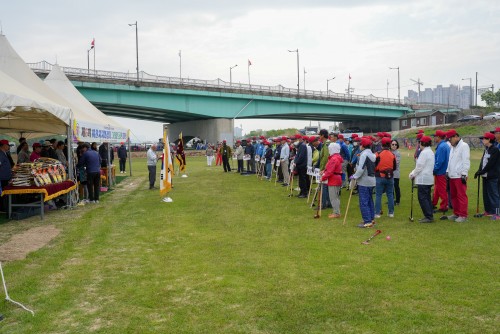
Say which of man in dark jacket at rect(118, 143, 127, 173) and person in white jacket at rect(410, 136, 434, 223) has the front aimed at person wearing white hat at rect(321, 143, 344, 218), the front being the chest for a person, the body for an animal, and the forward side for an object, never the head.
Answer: the person in white jacket

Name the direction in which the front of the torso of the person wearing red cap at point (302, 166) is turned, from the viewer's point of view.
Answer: to the viewer's left

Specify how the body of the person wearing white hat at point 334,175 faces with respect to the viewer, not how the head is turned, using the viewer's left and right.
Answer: facing to the left of the viewer

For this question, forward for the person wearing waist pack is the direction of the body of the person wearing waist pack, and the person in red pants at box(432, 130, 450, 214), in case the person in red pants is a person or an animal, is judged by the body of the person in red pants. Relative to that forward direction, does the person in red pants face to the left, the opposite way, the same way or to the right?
to the left

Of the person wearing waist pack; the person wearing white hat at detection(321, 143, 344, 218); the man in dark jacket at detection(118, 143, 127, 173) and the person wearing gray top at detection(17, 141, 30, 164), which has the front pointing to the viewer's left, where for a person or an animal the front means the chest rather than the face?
the person wearing white hat at detection(321, 143, 344, 218)

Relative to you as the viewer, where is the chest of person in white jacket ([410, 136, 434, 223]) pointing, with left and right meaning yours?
facing to the left of the viewer

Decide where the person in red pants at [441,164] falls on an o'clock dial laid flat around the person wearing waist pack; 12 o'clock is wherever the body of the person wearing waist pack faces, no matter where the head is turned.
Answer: The person in red pants is roughly at 2 o'clock from the person wearing waist pack.

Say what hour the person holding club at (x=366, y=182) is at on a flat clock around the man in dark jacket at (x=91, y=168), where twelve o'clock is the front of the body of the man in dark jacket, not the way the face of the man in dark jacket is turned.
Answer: The person holding club is roughly at 6 o'clock from the man in dark jacket.

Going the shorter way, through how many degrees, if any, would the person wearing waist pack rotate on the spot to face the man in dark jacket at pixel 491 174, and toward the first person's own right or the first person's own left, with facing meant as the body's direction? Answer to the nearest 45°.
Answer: approximately 90° to the first person's own right

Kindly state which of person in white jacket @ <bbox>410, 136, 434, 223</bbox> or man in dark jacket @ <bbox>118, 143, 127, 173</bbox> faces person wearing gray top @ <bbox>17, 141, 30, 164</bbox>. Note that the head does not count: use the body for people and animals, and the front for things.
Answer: the person in white jacket

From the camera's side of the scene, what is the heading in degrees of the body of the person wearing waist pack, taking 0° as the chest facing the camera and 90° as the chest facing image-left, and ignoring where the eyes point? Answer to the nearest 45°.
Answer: approximately 180°

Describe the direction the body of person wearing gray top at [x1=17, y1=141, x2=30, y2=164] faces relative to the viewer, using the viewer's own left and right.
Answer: facing to the right of the viewer
